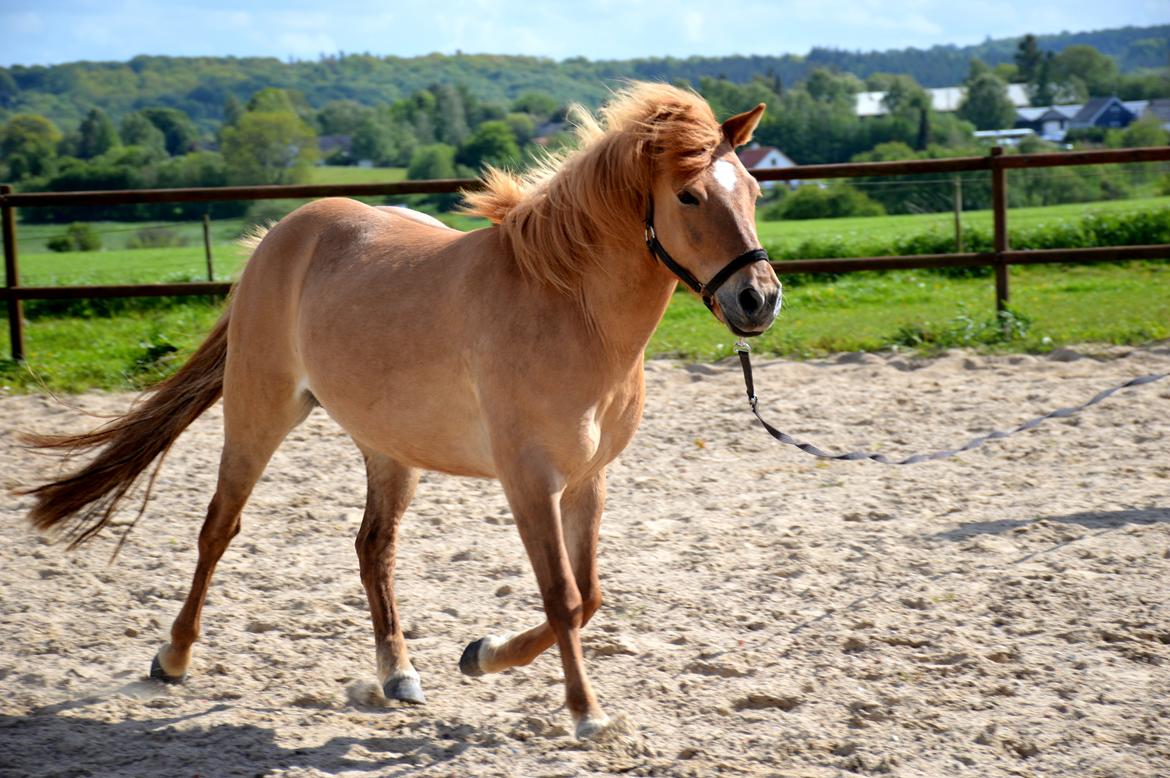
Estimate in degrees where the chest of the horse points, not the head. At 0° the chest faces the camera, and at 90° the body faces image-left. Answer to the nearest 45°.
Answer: approximately 315°

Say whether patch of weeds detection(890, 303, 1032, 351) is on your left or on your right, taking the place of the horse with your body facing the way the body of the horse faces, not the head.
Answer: on your left

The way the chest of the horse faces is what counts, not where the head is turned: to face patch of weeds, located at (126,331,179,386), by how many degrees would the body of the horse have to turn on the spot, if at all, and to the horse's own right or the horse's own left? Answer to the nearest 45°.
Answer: approximately 135° to the horse's own left

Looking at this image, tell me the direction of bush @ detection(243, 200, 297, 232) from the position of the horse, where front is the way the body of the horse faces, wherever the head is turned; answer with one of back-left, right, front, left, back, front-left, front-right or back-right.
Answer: back-left

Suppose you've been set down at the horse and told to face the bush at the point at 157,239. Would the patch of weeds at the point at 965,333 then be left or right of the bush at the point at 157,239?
right

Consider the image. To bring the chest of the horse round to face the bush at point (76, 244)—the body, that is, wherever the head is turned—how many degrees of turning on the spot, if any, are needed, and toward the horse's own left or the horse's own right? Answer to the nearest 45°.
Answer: approximately 135° to the horse's own left
